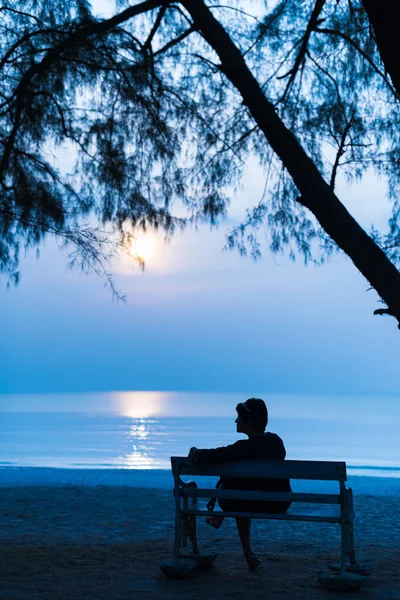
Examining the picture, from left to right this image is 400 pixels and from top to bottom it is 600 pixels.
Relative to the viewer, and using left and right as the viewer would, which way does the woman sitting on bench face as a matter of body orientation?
facing away from the viewer and to the left of the viewer

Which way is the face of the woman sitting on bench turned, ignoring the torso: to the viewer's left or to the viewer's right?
to the viewer's left
